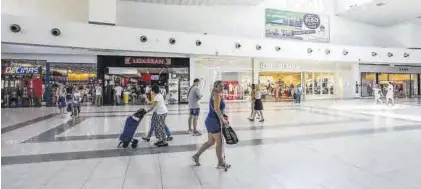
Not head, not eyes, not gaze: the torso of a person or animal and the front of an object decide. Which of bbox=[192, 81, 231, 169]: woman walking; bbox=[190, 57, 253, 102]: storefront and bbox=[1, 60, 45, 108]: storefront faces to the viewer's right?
the woman walking

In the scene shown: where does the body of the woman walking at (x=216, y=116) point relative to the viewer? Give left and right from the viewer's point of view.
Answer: facing to the right of the viewer

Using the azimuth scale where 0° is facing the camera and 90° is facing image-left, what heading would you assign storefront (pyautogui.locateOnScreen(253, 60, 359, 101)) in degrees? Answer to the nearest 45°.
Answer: approximately 0°

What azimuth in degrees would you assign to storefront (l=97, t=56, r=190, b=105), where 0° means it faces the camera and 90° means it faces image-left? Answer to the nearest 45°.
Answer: approximately 0°

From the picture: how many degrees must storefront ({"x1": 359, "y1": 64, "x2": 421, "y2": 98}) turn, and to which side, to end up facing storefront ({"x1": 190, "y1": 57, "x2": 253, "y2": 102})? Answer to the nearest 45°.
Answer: approximately 45° to its right

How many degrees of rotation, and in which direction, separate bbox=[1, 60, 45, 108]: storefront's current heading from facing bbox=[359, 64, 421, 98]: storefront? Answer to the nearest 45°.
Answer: approximately 90° to its left

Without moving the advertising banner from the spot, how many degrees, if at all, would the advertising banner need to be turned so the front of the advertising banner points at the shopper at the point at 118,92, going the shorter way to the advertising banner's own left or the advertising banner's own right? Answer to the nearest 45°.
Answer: approximately 45° to the advertising banner's own right

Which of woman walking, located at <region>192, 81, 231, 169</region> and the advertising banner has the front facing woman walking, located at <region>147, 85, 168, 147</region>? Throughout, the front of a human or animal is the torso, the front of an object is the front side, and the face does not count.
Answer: the advertising banner
